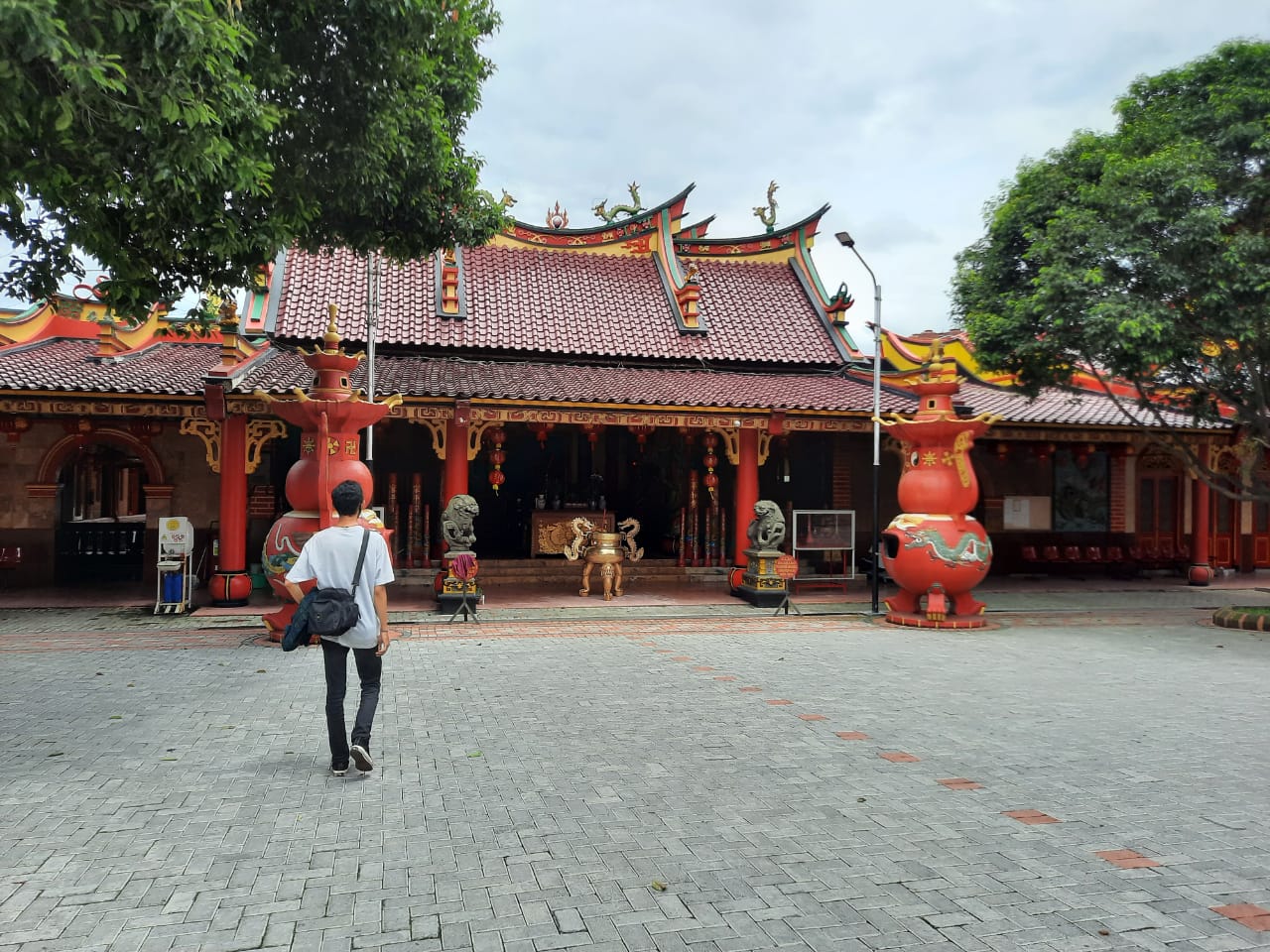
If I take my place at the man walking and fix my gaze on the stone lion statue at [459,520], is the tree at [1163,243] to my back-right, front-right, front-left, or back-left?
front-right

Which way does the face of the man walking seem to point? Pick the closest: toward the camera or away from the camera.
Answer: away from the camera

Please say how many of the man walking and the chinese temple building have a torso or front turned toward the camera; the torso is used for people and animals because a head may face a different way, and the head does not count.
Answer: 1

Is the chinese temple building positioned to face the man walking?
yes

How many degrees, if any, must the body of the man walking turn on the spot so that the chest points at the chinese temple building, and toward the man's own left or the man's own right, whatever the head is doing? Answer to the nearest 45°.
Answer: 0° — they already face it

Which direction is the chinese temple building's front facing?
toward the camera

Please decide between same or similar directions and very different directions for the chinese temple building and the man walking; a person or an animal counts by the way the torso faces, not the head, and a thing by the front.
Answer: very different directions

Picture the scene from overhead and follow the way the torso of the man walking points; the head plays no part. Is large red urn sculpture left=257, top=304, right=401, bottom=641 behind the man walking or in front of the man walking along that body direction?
in front

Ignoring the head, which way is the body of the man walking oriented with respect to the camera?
away from the camera

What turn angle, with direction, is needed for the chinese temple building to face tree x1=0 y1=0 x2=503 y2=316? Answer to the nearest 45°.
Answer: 0° — it already faces it

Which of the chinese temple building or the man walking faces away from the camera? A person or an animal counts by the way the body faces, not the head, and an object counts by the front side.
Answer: the man walking

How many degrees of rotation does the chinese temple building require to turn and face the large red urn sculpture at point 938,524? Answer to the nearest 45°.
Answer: approximately 45° to its left
